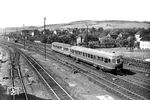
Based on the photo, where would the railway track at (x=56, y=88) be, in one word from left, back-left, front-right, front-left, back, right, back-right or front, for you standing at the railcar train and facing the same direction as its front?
right

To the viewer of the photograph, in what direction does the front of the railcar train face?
facing the viewer and to the right of the viewer
